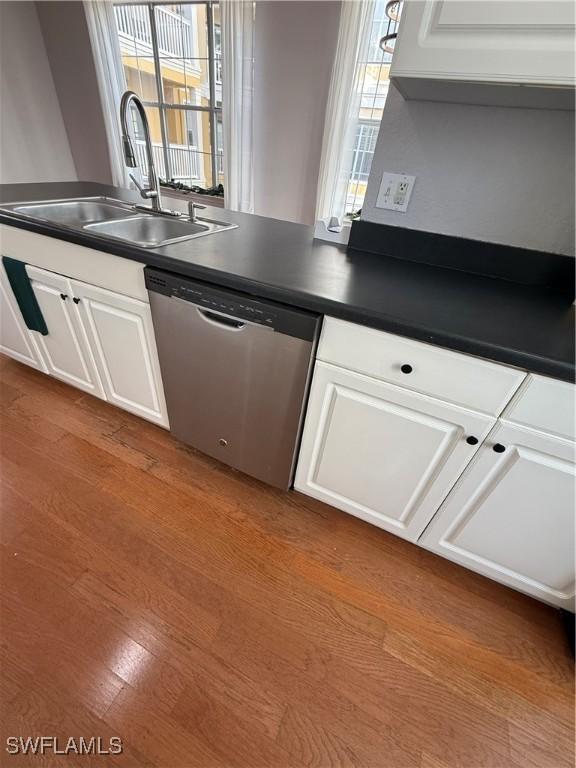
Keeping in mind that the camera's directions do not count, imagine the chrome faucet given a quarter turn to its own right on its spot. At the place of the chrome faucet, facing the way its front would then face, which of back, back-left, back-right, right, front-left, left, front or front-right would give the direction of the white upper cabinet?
back

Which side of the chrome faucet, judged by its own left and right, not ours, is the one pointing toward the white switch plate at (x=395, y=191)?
left

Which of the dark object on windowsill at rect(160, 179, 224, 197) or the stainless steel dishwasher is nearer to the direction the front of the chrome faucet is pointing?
the stainless steel dishwasher

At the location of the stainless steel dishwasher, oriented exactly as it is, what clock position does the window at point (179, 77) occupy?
The window is roughly at 4 o'clock from the stainless steel dishwasher.

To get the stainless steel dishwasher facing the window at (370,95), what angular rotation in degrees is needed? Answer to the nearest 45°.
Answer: approximately 180°

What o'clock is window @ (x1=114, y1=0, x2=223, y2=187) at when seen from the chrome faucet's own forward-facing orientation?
The window is roughly at 5 o'clock from the chrome faucet.

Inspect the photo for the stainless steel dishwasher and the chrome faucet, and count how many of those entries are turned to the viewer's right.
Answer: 0

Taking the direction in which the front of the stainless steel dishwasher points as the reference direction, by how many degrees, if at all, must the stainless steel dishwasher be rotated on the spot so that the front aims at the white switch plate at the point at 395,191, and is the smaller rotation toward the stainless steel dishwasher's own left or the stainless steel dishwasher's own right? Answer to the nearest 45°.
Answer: approximately 180°

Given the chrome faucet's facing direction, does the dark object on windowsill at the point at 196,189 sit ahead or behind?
behind

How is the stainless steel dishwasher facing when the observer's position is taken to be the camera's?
facing the viewer and to the left of the viewer

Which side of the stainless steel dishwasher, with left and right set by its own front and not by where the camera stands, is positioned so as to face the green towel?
right
